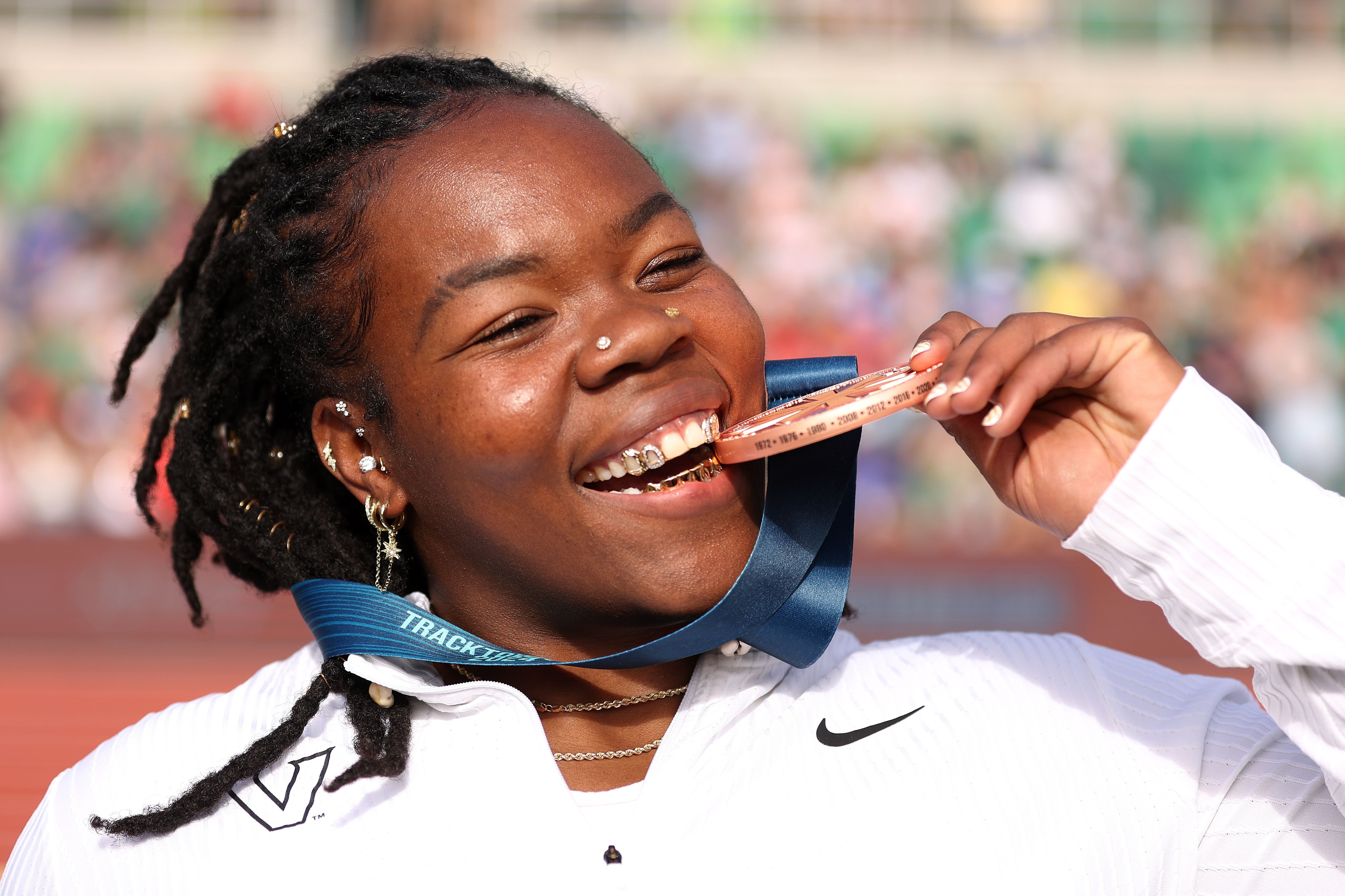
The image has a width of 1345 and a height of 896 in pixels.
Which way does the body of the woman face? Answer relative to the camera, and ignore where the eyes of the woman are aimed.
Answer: toward the camera

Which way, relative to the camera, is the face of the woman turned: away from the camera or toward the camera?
toward the camera
